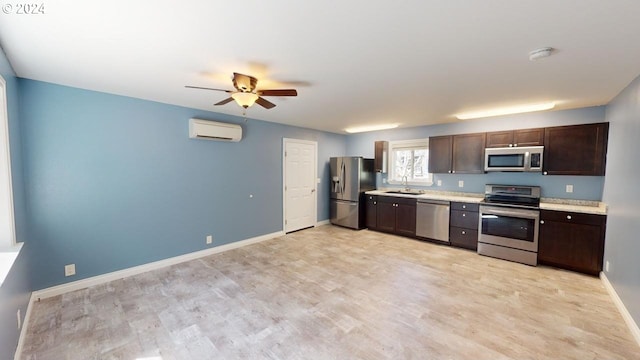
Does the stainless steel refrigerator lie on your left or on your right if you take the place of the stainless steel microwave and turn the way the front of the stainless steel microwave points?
on your right

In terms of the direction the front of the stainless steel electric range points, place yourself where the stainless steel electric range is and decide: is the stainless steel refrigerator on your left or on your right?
on your right

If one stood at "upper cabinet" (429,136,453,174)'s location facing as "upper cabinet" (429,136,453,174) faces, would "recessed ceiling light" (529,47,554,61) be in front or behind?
in front

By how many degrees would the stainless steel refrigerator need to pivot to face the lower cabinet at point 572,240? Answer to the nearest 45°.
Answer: approximately 90° to its left

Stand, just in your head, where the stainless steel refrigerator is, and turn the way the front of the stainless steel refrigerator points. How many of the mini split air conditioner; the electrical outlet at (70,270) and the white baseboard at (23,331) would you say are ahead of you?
3

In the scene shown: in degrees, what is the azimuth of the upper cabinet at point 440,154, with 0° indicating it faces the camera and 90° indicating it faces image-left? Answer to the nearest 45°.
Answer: approximately 0°

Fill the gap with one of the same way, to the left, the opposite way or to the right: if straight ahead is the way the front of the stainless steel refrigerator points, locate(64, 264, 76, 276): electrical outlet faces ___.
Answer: to the left

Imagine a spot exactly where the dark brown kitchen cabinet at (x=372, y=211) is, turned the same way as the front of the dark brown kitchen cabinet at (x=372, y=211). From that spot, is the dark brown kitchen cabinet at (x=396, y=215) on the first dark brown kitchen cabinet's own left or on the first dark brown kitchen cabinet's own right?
on the first dark brown kitchen cabinet's own left

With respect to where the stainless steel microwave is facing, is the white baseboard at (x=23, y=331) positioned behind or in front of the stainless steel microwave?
in front

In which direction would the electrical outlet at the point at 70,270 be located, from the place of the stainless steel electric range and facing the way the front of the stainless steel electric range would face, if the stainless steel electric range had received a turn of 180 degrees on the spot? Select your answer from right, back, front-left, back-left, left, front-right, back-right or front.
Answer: back-left

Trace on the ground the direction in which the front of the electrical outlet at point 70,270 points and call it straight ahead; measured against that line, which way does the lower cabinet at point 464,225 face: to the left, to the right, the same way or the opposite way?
to the right
